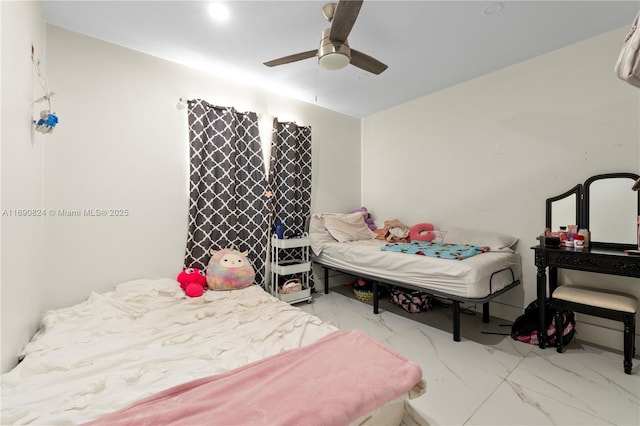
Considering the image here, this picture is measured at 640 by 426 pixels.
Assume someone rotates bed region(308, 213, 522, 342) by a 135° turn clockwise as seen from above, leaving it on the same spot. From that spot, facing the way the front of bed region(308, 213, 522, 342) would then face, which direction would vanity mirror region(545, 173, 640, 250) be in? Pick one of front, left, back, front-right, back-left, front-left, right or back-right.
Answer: back

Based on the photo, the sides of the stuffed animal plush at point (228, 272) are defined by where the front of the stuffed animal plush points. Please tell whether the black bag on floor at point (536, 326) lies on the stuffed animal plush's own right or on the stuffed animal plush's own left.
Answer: on the stuffed animal plush's own left

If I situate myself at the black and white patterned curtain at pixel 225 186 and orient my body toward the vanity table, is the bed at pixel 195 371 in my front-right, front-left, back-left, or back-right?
front-right

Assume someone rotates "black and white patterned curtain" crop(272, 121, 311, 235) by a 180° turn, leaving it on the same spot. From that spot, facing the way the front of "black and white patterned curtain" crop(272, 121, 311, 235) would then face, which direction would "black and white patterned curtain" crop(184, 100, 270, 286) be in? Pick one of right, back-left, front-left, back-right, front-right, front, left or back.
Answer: left

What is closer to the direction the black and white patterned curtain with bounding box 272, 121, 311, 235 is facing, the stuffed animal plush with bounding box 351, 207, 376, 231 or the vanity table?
the vanity table

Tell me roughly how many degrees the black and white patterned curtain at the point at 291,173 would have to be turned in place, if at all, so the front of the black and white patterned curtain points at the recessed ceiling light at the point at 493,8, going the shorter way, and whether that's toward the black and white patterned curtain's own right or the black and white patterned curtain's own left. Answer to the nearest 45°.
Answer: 0° — it already faces it

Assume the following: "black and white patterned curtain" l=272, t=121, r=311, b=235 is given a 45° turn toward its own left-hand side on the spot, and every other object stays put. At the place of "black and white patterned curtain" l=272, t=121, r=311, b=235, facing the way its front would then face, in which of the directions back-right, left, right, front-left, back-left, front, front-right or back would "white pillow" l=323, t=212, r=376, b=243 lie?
front

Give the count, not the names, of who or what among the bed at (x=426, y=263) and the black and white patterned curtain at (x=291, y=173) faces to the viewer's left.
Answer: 0

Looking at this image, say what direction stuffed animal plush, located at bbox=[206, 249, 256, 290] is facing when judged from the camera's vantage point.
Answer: facing the viewer

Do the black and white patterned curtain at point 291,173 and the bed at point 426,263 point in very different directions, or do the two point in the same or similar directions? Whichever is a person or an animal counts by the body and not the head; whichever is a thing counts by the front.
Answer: same or similar directions

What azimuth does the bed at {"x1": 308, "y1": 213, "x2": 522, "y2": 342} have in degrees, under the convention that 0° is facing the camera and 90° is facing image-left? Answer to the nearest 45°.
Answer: approximately 315°

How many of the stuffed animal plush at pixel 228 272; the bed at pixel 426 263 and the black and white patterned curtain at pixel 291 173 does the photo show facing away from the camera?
0
